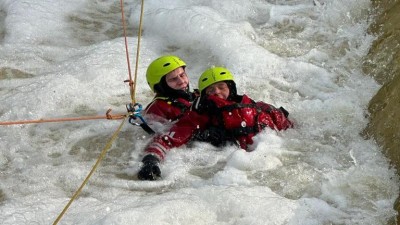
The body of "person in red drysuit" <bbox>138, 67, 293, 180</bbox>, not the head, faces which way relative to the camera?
toward the camera

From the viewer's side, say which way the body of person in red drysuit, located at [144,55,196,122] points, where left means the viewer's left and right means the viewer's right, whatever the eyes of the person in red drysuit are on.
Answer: facing the viewer and to the right of the viewer

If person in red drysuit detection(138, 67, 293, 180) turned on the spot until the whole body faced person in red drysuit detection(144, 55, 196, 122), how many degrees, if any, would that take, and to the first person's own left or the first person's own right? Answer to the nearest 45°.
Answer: approximately 135° to the first person's own right

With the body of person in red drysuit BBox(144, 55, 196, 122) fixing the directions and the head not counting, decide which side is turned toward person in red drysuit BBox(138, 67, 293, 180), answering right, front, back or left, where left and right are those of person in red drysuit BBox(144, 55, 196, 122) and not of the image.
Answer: front

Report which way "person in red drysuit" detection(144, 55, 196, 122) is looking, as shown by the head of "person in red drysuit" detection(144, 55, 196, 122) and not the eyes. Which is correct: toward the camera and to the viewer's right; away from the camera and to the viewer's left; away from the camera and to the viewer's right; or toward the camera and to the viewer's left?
toward the camera and to the viewer's right
